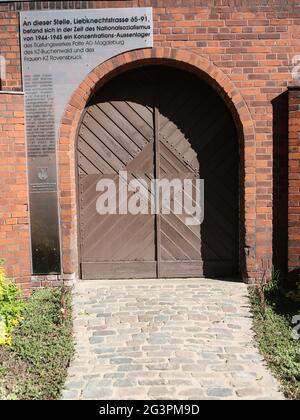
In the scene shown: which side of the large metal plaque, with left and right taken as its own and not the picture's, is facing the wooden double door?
left

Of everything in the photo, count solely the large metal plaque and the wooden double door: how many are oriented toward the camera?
2

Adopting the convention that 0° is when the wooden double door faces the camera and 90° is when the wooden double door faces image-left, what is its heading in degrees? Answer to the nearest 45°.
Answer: approximately 0°
